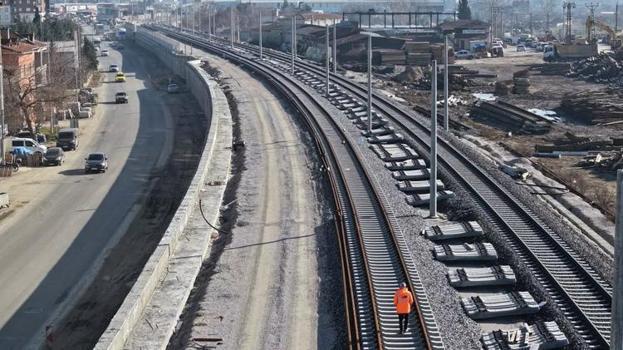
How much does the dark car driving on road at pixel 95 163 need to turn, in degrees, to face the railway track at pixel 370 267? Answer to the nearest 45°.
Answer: approximately 45° to its left

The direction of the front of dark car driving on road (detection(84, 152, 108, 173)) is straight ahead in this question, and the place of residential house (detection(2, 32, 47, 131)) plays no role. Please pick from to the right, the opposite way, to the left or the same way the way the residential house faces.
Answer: to the left

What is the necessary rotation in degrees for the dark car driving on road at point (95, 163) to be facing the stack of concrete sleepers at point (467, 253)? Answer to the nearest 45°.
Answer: approximately 45° to its left

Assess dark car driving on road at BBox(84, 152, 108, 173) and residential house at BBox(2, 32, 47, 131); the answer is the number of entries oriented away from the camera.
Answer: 0

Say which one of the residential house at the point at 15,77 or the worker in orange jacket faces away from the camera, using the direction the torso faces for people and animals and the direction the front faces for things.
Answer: the worker in orange jacket

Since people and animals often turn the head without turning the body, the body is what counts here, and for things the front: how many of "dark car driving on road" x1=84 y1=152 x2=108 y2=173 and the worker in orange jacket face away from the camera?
1

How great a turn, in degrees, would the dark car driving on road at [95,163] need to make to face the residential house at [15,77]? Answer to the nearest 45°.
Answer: approximately 135° to its right

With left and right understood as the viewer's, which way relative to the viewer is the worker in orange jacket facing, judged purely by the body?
facing away from the viewer

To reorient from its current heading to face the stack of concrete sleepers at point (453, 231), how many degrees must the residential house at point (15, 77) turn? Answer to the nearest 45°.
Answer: approximately 45° to its right

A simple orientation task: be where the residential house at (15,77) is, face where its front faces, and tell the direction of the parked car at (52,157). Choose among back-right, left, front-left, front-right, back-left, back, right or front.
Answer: front-right

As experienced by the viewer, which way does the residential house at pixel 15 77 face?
facing the viewer and to the right of the viewer

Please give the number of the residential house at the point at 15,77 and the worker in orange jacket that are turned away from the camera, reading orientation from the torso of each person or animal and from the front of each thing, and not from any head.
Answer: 1

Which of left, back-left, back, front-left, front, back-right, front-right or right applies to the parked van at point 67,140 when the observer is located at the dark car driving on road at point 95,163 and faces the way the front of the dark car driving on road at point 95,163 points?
back-right

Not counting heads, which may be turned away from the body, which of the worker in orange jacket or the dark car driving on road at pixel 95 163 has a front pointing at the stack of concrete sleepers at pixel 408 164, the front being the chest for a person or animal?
the worker in orange jacket

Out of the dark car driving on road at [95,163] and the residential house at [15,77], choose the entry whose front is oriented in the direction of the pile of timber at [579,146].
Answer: the residential house

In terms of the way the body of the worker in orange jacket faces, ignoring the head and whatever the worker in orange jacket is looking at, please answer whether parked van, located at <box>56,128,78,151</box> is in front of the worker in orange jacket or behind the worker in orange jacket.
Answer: in front

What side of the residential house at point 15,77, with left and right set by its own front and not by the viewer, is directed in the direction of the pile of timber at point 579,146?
front

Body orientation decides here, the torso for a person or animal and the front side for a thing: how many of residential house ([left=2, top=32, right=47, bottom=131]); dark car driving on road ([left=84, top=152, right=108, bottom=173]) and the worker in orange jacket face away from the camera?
1
